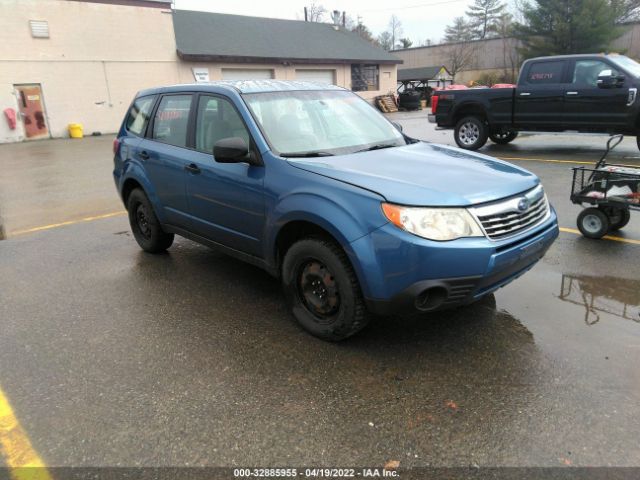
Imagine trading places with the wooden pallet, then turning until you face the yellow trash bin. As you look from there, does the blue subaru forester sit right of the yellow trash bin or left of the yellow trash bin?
left

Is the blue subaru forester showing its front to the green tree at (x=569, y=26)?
no

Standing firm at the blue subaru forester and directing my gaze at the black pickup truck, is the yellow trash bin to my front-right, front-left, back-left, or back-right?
front-left

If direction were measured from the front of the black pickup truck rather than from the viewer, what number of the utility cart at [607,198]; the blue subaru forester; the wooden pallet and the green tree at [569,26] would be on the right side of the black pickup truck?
2

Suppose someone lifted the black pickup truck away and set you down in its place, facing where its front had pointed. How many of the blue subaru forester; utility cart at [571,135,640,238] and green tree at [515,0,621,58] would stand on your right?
2

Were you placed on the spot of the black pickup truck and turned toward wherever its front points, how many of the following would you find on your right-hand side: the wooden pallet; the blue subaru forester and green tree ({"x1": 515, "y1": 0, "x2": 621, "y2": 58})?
1

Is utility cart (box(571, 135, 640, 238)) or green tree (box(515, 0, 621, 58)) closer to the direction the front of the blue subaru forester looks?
the utility cart

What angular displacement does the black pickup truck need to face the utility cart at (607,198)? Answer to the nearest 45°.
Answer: approximately 90° to its right

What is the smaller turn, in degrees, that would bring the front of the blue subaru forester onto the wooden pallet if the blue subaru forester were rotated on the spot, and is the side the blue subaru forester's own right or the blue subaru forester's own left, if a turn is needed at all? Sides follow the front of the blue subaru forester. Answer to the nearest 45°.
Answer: approximately 135° to the blue subaru forester's own left

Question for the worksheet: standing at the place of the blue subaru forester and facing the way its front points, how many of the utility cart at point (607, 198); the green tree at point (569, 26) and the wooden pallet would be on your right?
0

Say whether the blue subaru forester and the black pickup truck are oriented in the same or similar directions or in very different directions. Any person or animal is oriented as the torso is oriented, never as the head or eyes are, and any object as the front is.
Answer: same or similar directions

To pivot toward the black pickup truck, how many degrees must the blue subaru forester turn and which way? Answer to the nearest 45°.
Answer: approximately 90° to its left

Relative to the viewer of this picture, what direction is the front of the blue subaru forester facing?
facing the viewer and to the right of the viewer

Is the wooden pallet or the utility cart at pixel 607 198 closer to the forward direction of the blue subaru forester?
the utility cart

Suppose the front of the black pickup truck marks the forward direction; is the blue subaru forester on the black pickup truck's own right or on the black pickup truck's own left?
on the black pickup truck's own right

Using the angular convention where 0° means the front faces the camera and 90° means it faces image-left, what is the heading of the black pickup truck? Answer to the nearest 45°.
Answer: approximately 270°

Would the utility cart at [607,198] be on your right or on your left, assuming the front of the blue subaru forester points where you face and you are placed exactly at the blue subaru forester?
on your left

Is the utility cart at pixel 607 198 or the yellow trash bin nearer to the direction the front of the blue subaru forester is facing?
the utility cart
